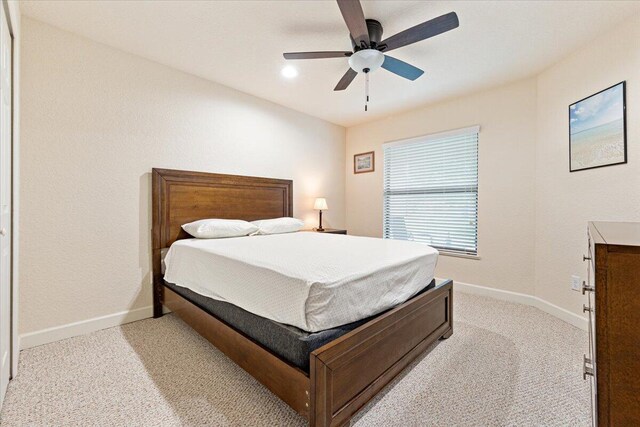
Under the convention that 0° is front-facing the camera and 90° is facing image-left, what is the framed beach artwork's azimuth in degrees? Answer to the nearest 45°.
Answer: approximately 45°

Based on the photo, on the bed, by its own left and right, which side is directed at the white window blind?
left

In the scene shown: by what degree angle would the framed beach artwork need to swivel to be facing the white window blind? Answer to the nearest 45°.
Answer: approximately 45° to its right

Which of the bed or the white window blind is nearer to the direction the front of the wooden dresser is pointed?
the bed

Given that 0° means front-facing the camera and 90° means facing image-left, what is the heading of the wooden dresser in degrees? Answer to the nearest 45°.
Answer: approximately 90°

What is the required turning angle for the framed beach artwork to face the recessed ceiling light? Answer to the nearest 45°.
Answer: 0° — it already faces it

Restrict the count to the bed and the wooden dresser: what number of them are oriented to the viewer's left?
1

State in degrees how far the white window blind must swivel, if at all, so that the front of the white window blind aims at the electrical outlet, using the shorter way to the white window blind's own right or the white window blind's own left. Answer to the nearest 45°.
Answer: approximately 90° to the white window blind's own left
